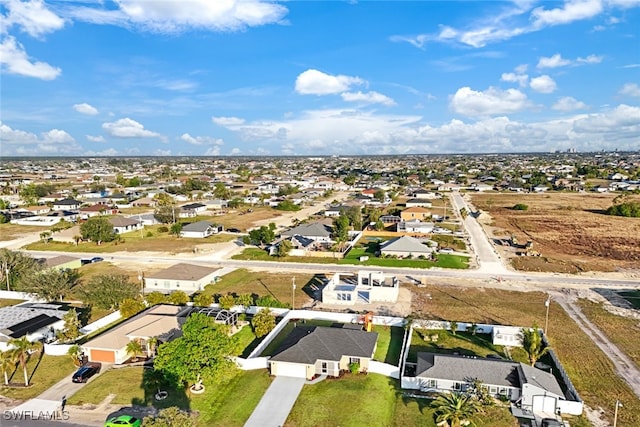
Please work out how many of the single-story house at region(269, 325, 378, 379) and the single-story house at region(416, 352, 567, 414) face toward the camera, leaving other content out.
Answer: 2

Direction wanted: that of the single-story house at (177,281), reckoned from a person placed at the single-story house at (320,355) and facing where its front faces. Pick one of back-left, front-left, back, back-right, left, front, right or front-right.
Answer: back-right

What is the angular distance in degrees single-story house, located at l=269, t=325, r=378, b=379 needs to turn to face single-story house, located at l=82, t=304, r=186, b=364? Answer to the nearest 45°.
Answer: approximately 90° to its right

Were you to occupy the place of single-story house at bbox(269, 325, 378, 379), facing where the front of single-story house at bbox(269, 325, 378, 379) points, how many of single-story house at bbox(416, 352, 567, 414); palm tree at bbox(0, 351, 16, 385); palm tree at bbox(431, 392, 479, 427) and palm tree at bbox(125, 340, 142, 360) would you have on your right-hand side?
2

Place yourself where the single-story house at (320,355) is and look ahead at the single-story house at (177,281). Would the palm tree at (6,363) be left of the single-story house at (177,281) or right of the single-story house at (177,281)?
left

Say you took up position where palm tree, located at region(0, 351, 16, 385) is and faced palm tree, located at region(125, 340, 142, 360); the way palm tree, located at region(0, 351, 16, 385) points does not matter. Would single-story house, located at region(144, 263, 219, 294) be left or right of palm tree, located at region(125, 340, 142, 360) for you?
left

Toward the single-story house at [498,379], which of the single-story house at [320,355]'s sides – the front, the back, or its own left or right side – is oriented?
left

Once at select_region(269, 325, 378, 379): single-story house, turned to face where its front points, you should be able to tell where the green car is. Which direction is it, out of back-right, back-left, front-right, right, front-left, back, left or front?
front-right

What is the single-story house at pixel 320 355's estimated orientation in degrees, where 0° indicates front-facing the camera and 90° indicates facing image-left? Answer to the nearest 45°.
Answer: approximately 0°

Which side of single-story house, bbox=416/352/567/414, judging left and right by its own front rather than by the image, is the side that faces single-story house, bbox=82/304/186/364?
right

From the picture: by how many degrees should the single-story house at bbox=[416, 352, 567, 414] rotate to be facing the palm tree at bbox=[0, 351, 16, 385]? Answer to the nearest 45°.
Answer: approximately 90° to its right
